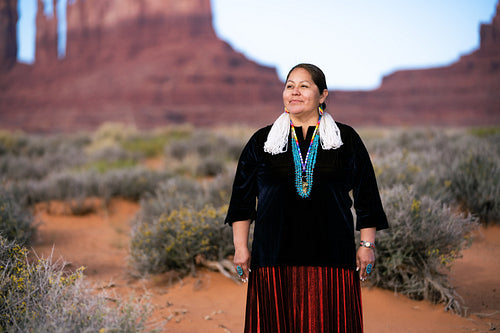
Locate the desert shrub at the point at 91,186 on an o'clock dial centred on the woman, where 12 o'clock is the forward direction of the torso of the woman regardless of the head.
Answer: The desert shrub is roughly at 5 o'clock from the woman.

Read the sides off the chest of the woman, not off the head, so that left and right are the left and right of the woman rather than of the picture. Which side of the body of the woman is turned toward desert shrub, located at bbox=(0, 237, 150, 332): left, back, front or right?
right

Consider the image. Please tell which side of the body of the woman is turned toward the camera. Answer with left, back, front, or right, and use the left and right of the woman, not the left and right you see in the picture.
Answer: front

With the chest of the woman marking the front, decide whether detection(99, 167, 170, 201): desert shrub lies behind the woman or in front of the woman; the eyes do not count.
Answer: behind
